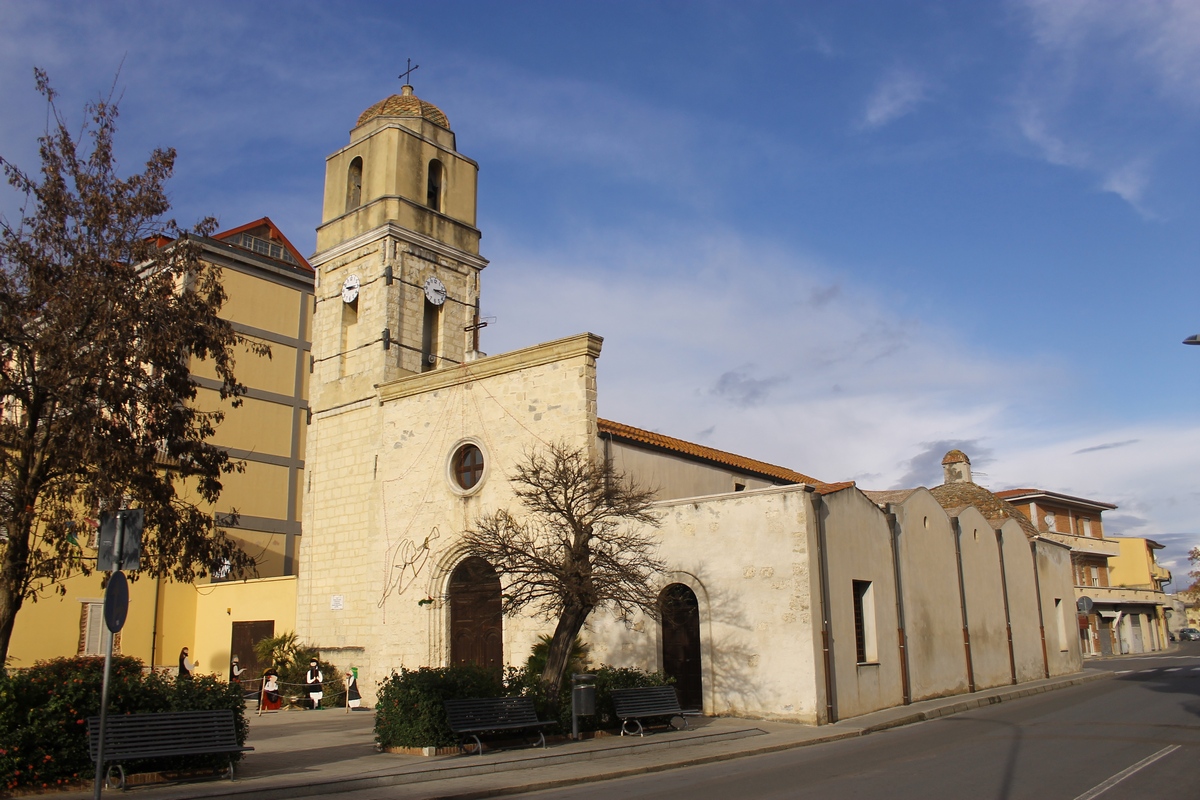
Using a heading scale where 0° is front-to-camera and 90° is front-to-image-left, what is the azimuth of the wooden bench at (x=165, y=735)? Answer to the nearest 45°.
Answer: approximately 315°

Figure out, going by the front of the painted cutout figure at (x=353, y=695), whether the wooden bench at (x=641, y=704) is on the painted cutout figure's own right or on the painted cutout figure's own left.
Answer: on the painted cutout figure's own left

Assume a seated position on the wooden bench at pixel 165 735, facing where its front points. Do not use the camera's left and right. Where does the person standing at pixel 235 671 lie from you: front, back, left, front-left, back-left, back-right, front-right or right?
back-left

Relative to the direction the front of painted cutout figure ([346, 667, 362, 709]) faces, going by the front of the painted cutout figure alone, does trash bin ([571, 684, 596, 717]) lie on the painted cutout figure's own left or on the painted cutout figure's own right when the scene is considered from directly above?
on the painted cutout figure's own left

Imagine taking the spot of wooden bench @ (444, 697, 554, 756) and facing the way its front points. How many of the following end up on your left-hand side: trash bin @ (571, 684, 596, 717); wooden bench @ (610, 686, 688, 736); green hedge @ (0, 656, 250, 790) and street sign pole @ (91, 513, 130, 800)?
2

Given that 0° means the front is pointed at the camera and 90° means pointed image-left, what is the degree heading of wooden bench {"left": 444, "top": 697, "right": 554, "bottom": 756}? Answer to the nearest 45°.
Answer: approximately 315°

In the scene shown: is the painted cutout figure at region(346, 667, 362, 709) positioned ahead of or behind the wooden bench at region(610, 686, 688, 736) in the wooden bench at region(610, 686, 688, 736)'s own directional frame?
behind

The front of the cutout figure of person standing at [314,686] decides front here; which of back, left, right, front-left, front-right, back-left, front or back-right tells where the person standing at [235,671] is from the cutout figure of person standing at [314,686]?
back-right

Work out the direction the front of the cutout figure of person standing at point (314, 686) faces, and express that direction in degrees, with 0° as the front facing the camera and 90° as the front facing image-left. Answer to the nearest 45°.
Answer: approximately 0°

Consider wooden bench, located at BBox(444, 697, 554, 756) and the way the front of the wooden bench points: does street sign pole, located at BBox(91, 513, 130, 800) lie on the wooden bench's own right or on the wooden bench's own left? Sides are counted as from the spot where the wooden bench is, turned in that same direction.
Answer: on the wooden bench's own right
